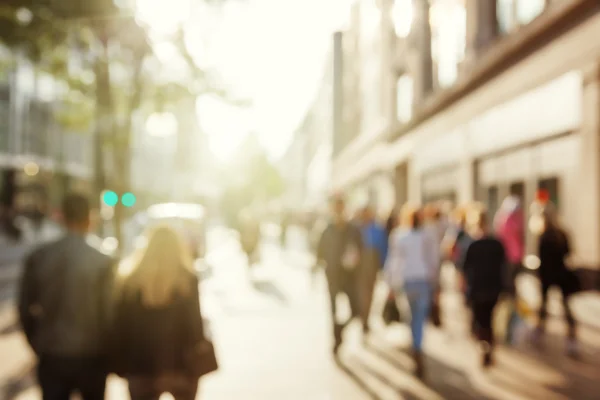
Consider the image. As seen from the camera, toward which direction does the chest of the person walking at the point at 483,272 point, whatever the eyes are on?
away from the camera

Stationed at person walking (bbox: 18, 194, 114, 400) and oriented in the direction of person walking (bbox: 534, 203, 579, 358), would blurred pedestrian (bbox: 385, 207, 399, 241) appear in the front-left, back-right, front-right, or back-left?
front-left

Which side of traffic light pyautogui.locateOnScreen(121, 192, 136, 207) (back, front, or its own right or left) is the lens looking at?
front

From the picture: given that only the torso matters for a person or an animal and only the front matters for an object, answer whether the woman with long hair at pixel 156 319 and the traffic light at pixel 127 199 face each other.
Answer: yes

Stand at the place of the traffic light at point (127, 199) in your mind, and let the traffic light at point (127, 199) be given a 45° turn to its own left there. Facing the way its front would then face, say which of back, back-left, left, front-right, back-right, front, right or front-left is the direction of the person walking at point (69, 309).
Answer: front-right

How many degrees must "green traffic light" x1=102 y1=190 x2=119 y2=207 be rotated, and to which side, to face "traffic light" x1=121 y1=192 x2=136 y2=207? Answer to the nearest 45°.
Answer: approximately 135° to its left

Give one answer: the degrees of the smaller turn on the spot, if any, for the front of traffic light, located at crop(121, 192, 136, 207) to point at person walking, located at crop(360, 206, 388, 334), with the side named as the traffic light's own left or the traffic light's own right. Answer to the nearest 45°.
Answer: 0° — it already faces them

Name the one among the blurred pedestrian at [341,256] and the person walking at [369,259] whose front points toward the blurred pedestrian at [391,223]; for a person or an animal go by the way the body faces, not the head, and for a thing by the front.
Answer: the person walking

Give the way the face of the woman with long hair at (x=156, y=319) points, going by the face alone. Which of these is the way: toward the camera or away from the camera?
away from the camera

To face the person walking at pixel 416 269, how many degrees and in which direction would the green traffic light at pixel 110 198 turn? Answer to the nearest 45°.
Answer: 0° — it already faces them

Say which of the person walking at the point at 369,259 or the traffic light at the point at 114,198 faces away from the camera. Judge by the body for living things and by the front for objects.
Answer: the person walking

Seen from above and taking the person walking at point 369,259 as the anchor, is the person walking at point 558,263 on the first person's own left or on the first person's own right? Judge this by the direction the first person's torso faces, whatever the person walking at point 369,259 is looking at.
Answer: on the first person's own right

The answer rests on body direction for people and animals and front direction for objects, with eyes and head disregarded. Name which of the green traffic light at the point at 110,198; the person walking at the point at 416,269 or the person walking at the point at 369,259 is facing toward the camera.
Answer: the green traffic light

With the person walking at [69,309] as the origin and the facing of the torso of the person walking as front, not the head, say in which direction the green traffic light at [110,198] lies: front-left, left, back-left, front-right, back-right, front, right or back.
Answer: front

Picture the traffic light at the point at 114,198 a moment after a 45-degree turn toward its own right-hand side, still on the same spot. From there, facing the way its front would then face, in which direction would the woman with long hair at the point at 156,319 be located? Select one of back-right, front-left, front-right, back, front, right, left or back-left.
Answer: front-left

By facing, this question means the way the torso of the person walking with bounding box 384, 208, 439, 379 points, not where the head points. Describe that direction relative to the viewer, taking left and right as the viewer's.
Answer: facing away from the viewer

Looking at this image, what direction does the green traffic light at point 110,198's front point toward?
toward the camera
